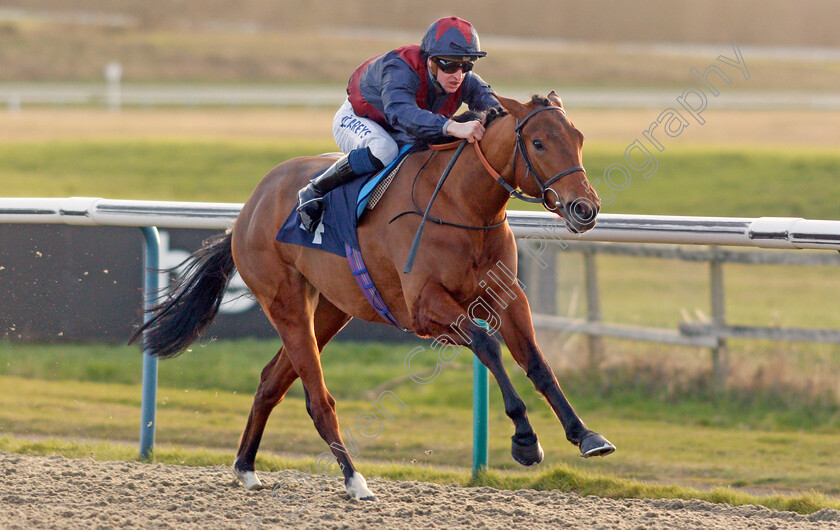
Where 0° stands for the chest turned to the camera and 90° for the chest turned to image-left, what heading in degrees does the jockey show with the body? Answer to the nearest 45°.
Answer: approximately 315°

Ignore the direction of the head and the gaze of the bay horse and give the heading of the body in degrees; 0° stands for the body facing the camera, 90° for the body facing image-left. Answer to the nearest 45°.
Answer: approximately 315°
